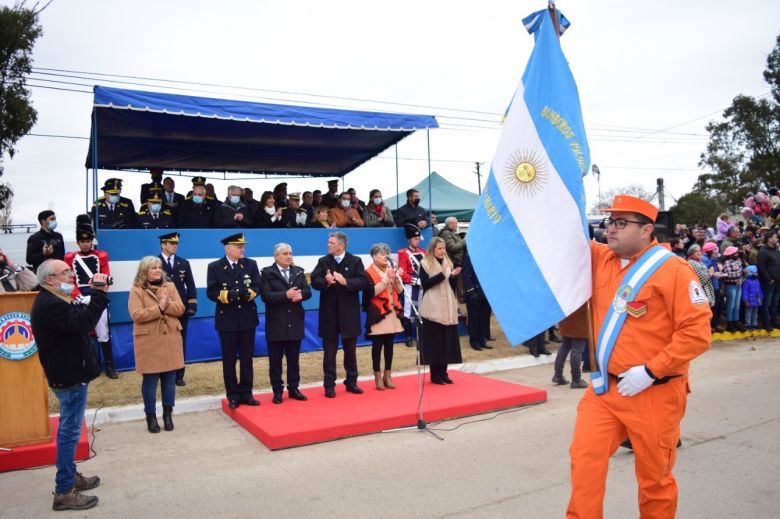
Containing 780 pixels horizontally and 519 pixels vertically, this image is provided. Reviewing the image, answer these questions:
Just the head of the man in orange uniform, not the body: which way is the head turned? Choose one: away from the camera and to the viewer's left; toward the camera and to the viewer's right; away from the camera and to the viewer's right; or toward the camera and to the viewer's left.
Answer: toward the camera and to the viewer's left

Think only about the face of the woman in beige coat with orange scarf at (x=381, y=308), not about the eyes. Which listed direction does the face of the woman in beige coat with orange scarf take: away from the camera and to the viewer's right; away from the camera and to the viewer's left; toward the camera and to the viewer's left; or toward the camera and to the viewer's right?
toward the camera and to the viewer's right

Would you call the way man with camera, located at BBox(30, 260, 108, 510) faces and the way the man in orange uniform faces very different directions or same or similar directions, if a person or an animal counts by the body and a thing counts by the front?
very different directions

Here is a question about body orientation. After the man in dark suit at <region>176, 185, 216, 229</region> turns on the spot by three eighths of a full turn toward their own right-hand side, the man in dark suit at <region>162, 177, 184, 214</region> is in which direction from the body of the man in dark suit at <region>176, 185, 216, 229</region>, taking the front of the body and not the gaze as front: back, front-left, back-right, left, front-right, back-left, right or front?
front

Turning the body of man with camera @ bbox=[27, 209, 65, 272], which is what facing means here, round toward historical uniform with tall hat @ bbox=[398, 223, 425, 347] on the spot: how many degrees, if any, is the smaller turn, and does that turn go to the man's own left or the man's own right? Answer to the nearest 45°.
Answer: approximately 45° to the man's own left

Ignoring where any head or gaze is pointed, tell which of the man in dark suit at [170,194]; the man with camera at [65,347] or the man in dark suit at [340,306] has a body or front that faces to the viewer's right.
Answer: the man with camera

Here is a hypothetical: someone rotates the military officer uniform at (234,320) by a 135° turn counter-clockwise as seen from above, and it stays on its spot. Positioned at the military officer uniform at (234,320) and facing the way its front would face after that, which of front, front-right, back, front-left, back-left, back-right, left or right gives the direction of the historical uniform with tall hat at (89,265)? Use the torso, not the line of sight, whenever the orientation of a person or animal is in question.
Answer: left

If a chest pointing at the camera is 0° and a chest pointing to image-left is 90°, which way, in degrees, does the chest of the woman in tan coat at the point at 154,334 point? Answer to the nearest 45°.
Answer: approximately 315°

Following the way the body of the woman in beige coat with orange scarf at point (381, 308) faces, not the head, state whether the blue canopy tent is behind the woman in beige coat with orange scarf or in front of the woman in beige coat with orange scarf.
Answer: behind

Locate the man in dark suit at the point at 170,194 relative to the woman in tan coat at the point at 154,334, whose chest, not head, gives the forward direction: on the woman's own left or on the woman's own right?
on the woman's own left

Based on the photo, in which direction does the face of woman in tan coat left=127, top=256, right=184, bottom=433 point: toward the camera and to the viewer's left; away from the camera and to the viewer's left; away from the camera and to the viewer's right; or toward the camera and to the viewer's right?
toward the camera and to the viewer's right

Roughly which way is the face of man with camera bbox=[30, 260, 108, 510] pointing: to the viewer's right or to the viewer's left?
to the viewer's right

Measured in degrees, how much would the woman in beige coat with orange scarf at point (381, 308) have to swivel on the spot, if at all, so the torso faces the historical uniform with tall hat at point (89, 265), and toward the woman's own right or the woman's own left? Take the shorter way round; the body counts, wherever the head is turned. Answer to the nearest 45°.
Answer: approximately 135° to the woman's own right

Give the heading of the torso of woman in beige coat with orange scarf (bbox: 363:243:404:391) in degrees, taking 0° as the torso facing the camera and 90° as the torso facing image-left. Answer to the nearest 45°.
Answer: approximately 315°

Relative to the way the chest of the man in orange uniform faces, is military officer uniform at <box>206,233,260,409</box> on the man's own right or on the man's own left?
on the man's own right
